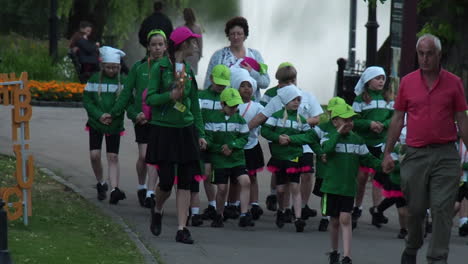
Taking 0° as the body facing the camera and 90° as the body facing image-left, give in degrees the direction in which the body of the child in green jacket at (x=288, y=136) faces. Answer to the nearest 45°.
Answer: approximately 0°

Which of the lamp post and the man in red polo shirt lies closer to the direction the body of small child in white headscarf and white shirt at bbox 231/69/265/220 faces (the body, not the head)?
the man in red polo shirt
